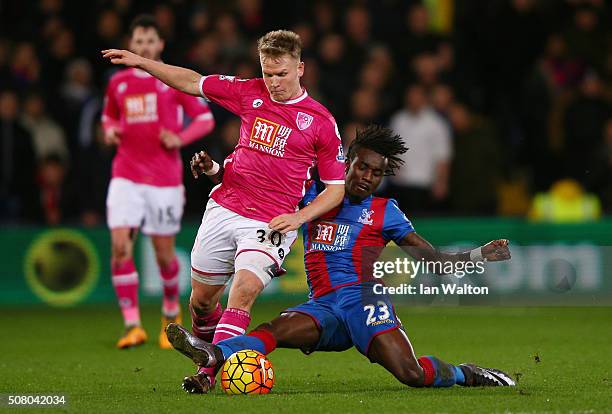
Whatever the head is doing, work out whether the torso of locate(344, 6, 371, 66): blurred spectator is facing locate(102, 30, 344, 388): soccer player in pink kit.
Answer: yes

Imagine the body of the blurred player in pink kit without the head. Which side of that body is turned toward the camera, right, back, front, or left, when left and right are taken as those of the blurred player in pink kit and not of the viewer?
front

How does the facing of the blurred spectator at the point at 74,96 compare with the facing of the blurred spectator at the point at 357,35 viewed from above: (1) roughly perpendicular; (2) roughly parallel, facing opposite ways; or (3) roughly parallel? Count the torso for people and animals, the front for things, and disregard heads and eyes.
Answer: roughly parallel

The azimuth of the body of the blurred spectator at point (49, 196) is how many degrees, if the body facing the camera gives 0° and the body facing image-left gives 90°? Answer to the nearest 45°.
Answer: approximately 0°

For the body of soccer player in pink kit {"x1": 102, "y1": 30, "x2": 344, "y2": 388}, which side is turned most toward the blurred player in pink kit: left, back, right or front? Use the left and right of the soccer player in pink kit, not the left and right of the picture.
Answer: back

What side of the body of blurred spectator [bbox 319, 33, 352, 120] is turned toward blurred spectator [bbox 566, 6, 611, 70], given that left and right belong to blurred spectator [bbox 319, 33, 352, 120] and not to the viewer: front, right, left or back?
left

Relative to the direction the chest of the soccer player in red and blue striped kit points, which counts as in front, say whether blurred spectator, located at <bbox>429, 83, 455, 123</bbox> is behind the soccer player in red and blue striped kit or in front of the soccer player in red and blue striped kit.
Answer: behind

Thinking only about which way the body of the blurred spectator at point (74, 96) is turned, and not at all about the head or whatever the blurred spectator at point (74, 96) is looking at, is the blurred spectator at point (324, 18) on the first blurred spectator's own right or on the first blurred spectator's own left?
on the first blurred spectator's own left

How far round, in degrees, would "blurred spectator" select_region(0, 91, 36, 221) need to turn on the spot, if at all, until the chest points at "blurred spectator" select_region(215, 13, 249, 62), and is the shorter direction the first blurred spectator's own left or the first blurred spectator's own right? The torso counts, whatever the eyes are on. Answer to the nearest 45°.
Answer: approximately 90° to the first blurred spectator's own left

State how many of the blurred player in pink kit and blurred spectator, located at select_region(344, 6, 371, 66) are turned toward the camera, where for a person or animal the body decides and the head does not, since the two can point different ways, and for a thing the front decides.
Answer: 2

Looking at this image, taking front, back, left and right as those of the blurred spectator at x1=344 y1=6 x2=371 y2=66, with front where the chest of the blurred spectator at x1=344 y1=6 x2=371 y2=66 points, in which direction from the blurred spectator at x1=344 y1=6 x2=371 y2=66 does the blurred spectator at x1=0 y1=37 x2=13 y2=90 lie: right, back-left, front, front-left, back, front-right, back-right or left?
right

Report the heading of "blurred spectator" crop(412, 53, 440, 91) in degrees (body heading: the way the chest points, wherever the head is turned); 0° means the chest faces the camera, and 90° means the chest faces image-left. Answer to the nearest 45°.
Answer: approximately 0°

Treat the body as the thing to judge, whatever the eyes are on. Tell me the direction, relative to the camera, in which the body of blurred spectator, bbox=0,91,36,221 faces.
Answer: toward the camera

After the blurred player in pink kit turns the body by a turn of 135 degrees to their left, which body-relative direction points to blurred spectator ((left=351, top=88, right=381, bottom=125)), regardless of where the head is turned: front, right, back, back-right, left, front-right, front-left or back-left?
front

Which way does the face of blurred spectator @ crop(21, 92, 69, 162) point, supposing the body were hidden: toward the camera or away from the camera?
toward the camera

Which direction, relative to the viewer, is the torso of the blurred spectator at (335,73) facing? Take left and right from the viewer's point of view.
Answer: facing the viewer
